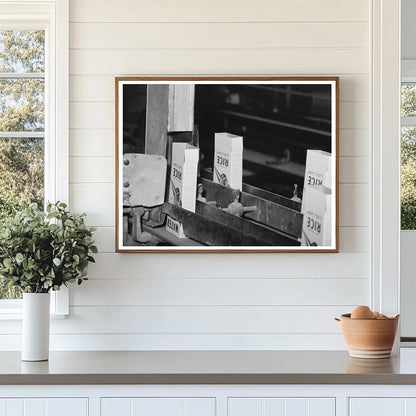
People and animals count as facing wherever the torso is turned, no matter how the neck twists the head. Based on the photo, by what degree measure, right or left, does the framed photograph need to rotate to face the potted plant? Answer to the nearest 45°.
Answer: approximately 90° to its right

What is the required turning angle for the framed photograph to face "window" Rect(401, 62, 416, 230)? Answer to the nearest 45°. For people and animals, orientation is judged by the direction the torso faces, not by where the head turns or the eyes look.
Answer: approximately 135° to its left

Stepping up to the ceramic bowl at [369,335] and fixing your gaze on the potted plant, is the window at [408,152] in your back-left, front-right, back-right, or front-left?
back-right

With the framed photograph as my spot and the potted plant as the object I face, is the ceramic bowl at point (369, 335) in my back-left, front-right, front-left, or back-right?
back-left

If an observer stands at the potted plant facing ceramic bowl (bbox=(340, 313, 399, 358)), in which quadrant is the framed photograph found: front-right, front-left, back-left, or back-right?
front-left

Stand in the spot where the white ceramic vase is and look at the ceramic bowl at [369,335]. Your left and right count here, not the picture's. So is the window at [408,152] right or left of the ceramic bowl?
left

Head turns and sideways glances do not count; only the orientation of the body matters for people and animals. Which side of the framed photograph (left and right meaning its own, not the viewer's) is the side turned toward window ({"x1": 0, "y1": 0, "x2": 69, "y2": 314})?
right

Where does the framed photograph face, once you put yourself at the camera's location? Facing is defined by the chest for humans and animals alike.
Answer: facing the viewer
